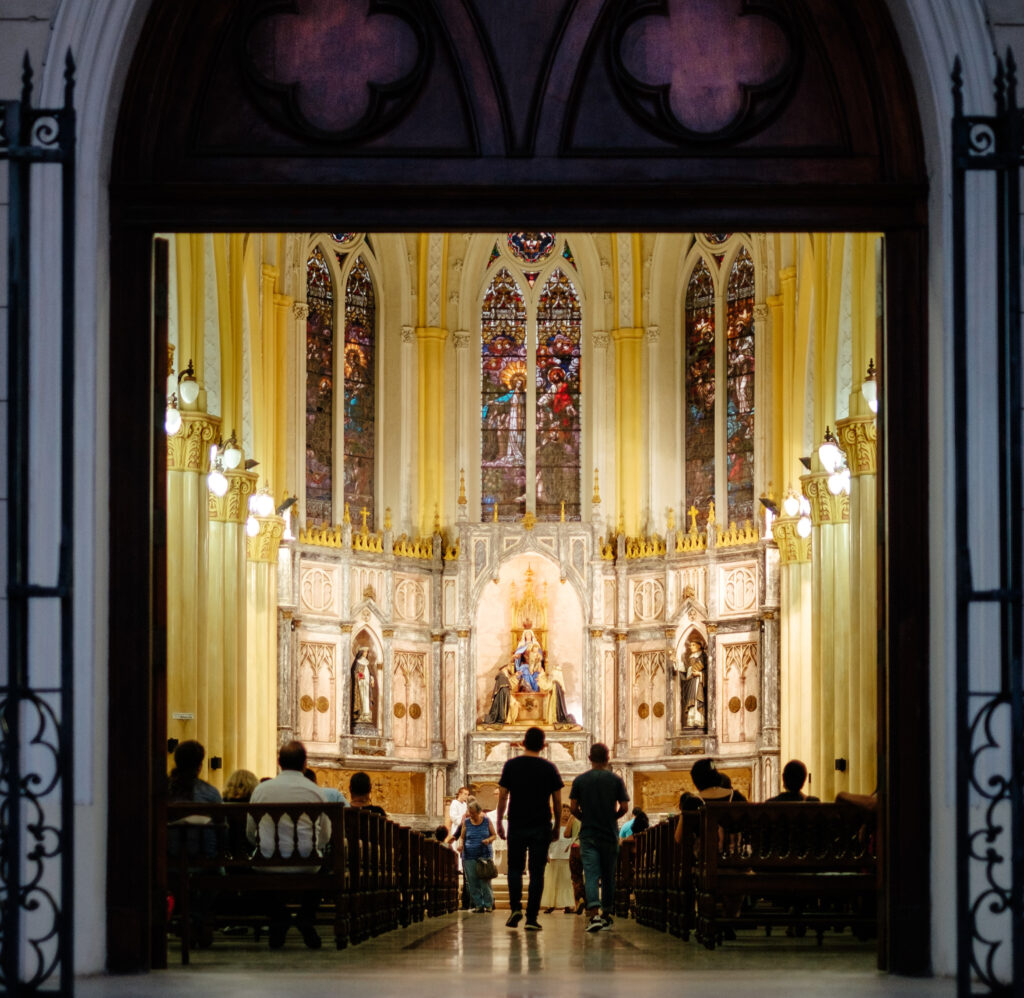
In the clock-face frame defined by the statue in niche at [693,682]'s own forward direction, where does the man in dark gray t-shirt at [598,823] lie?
The man in dark gray t-shirt is roughly at 12 o'clock from the statue in niche.

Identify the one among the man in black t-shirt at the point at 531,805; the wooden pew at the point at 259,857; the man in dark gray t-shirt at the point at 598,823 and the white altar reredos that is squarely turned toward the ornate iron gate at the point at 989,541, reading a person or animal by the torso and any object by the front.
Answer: the white altar reredos

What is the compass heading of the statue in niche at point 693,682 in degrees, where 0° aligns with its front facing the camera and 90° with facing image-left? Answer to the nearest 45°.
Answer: approximately 0°

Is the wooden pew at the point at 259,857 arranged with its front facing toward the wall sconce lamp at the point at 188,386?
yes

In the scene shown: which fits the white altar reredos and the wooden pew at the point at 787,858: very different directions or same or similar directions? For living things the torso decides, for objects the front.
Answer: very different directions

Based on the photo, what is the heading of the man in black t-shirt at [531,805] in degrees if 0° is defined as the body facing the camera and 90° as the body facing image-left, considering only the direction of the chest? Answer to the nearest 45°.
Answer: approximately 180°

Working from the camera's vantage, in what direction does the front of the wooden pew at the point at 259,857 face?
facing away from the viewer
